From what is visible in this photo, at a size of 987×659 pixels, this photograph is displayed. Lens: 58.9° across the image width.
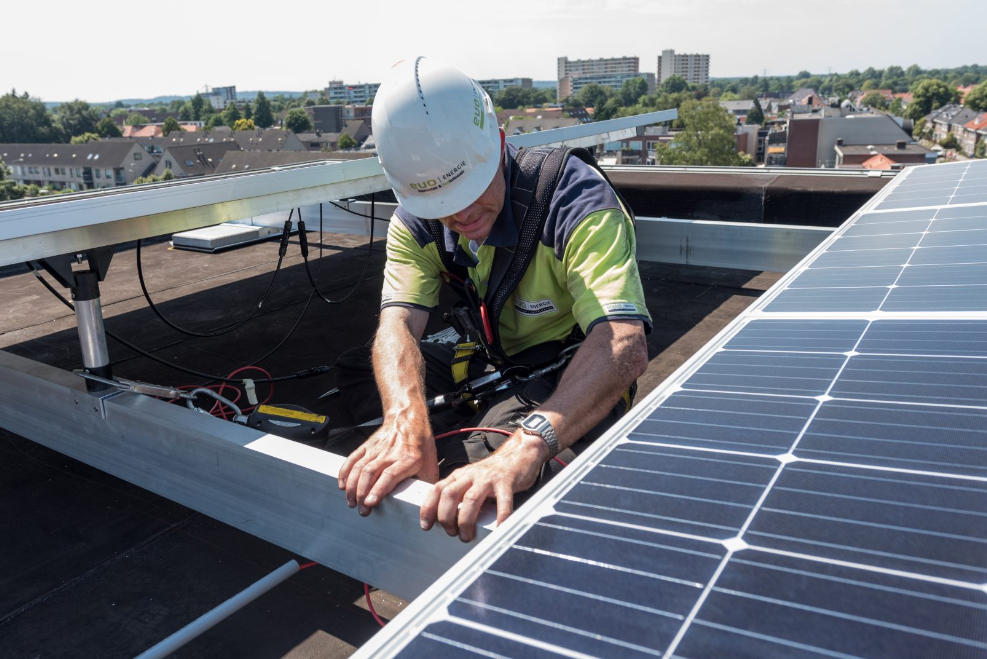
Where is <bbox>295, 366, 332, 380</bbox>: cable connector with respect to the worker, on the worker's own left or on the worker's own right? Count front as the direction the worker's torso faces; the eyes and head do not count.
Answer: on the worker's own right

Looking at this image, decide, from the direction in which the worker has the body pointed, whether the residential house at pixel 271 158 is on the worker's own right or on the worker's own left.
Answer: on the worker's own right

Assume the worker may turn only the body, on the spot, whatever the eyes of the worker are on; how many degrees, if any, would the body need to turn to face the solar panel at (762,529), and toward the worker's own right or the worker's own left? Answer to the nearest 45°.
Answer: approximately 45° to the worker's own left

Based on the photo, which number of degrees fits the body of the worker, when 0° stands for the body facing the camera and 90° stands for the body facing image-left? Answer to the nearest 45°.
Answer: approximately 45°

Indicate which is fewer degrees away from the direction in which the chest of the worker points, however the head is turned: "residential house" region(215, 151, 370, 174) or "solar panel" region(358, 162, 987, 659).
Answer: the solar panel

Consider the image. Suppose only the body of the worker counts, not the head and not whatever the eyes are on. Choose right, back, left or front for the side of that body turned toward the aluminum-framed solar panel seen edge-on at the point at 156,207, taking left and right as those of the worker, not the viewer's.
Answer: right
